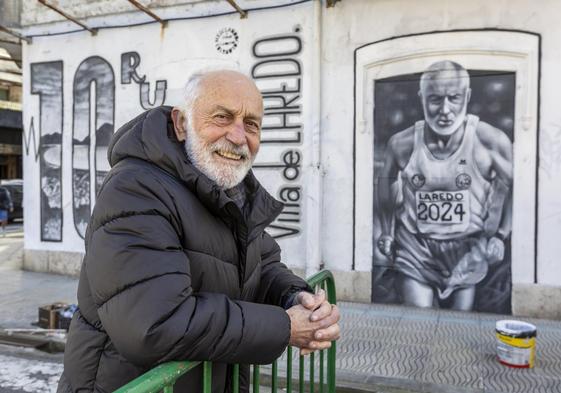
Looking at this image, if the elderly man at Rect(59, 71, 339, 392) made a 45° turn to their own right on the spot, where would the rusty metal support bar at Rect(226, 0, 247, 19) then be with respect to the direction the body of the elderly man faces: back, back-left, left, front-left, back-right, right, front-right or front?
back

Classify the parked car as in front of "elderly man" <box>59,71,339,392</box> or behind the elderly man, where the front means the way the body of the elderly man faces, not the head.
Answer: behind

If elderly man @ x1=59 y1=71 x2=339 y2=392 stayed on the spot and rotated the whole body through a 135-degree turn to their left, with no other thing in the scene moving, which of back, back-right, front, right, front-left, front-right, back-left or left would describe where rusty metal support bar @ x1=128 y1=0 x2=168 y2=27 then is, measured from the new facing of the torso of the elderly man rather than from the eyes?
front

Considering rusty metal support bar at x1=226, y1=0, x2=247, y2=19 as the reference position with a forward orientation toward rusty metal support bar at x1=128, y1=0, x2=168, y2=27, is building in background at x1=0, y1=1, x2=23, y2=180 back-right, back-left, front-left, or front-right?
front-right

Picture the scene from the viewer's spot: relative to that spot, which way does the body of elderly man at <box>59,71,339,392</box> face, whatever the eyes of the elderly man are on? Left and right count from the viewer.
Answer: facing the viewer and to the right of the viewer

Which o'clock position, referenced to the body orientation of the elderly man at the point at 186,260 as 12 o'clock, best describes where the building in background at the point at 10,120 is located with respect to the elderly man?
The building in background is roughly at 7 o'clock from the elderly man.

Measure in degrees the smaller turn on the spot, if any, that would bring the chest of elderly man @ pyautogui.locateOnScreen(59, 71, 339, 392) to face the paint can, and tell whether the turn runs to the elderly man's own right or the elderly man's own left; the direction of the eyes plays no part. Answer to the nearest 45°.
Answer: approximately 90° to the elderly man's own left

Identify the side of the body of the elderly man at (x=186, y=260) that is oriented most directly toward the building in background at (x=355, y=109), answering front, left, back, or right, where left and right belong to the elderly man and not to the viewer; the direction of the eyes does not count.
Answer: left
